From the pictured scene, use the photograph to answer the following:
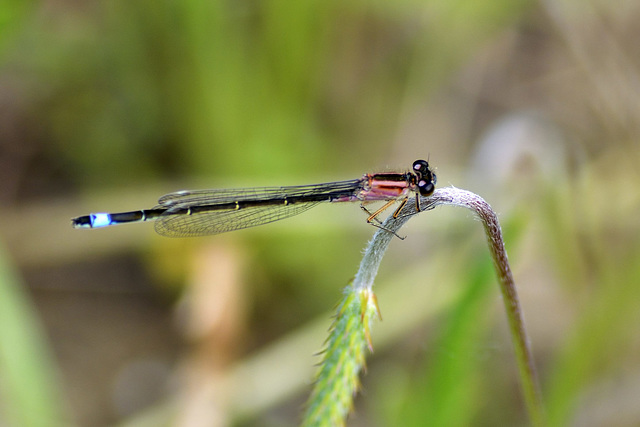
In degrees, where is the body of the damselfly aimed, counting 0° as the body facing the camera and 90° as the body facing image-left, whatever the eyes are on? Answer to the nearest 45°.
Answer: approximately 270°
